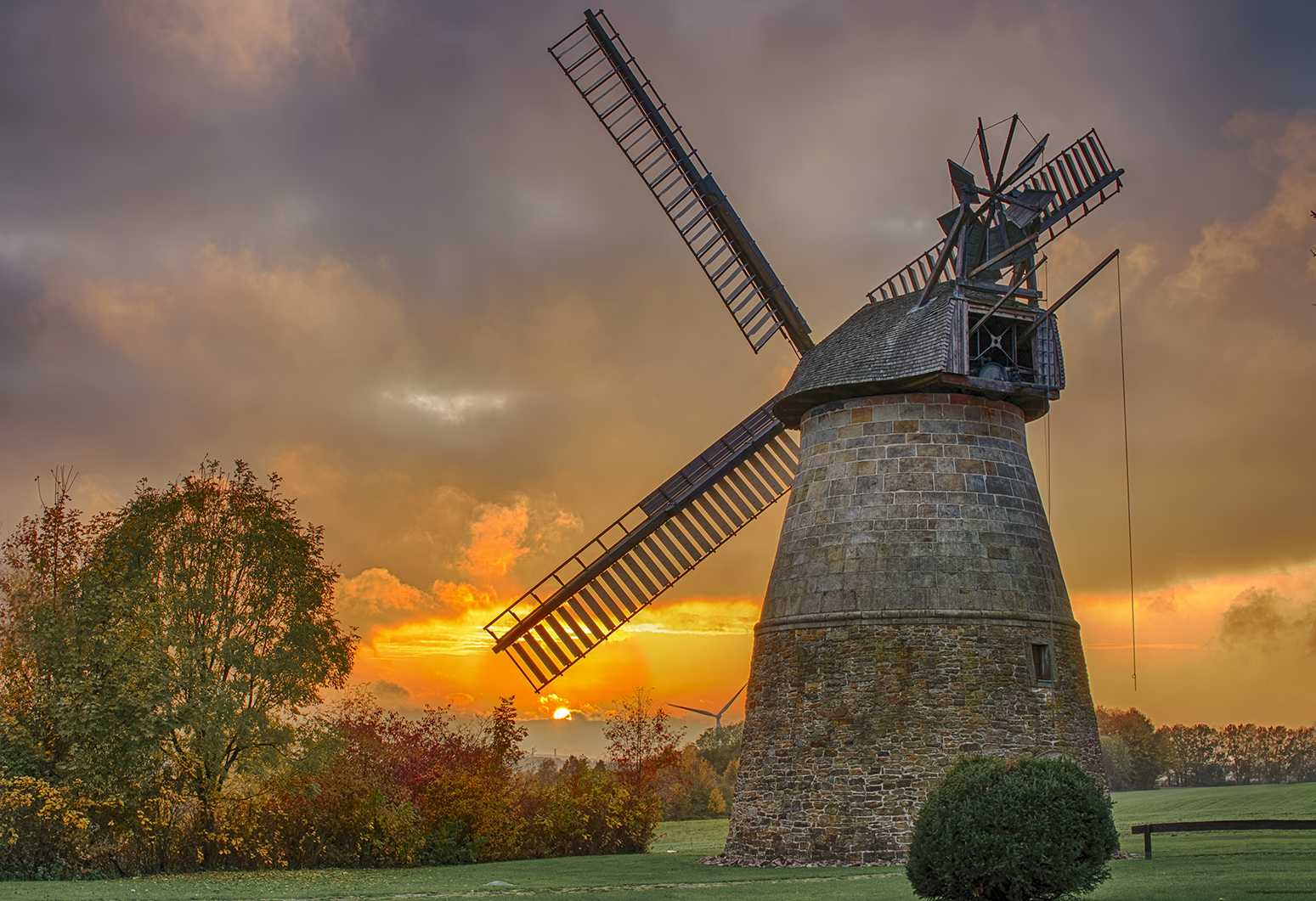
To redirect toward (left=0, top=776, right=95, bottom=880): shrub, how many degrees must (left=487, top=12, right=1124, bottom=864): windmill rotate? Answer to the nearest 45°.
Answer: approximately 45° to its left

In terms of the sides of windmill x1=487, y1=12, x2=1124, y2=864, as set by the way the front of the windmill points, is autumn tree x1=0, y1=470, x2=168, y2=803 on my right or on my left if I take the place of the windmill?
on my left

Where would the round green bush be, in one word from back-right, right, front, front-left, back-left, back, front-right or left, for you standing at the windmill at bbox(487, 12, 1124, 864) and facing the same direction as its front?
back-left

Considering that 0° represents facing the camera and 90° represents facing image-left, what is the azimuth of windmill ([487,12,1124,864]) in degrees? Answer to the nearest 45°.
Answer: approximately 135°

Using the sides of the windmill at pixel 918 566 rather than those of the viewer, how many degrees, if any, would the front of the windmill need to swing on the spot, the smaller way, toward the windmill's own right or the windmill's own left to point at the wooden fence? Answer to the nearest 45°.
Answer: approximately 135° to the windmill's own right

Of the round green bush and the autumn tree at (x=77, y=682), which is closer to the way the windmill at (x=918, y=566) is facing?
the autumn tree
